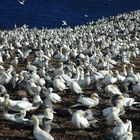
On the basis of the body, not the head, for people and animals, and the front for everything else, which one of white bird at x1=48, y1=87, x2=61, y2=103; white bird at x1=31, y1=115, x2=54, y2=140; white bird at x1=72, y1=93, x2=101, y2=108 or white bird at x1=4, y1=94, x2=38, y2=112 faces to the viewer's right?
white bird at x1=72, y1=93, x2=101, y2=108

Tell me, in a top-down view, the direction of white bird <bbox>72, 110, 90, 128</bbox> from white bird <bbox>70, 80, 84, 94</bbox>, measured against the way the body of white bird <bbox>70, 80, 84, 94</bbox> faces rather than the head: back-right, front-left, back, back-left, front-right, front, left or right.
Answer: left

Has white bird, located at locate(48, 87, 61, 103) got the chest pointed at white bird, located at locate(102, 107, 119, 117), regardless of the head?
no

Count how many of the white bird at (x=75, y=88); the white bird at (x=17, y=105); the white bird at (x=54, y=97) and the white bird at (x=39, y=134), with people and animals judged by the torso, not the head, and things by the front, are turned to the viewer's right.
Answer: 0

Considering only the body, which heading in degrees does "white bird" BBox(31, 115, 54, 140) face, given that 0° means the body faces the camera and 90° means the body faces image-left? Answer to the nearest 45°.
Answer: approximately 90°

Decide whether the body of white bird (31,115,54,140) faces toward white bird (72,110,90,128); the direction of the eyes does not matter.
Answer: no

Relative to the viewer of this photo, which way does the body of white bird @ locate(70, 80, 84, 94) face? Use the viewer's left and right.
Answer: facing to the left of the viewer

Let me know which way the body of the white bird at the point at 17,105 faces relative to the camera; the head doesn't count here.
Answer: to the viewer's left

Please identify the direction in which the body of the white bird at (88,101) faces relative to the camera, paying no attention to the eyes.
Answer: to the viewer's right
